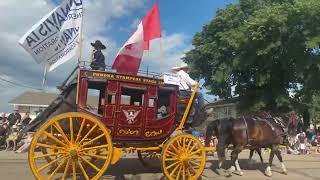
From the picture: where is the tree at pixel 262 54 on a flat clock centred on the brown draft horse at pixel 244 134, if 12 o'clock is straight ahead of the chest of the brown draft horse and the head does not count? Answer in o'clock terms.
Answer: The tree is roughly at 9 o'clock from the brown draft horse.

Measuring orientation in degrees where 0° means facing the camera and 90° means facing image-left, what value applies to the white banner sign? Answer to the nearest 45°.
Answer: approximately 0°

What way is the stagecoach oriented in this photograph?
to the viewer's right

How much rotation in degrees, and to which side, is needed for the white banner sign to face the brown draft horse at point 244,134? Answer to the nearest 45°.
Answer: approximately 135° to its left

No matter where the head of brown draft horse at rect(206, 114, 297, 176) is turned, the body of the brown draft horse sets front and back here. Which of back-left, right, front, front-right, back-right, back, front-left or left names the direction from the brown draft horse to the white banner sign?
back-right

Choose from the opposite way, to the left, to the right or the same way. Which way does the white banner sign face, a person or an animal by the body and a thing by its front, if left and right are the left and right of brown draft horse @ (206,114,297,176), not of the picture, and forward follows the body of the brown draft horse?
to the right

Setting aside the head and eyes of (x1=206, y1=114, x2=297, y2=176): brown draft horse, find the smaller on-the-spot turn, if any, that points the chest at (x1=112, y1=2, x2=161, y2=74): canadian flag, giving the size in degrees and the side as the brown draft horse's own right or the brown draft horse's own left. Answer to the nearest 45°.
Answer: approximately 135° to the brown draft horse's own right

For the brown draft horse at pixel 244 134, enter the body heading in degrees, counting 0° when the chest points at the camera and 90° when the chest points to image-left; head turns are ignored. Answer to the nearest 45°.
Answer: approximately 270°

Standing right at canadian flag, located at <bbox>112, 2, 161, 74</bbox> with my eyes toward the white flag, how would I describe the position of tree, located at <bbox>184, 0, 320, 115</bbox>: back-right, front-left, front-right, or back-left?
back-right

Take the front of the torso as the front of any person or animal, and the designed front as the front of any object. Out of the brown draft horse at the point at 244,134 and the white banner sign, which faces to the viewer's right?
the brown draft horse
